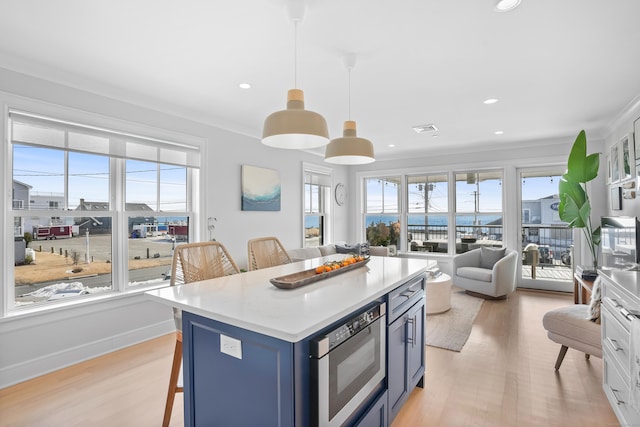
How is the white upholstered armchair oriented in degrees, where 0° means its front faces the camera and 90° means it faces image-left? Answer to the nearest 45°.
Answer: approximately 45°

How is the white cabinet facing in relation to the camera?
to the viewer's left

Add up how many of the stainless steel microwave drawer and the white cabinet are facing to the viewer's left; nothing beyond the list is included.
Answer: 1

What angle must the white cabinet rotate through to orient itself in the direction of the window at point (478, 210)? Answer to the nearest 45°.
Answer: approximately 45° to its right

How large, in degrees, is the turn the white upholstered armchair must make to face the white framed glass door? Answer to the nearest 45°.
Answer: approximately 180°

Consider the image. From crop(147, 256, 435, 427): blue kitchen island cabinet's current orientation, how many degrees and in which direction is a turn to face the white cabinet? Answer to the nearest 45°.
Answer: approximately 45° to its left

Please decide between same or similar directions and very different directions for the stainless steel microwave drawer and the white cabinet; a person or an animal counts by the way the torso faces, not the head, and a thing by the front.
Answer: very different directions

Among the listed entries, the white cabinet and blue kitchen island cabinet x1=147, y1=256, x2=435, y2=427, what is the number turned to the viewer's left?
1

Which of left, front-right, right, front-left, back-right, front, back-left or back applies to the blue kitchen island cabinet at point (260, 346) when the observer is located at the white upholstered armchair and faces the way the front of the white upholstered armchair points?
front-left

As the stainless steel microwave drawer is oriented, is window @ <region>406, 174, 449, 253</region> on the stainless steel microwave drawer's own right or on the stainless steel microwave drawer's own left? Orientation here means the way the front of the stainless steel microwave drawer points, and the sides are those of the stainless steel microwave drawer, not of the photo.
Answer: on the stainless steel microwave drawer's own left

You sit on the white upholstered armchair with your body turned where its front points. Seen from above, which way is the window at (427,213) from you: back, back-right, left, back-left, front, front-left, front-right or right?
right
